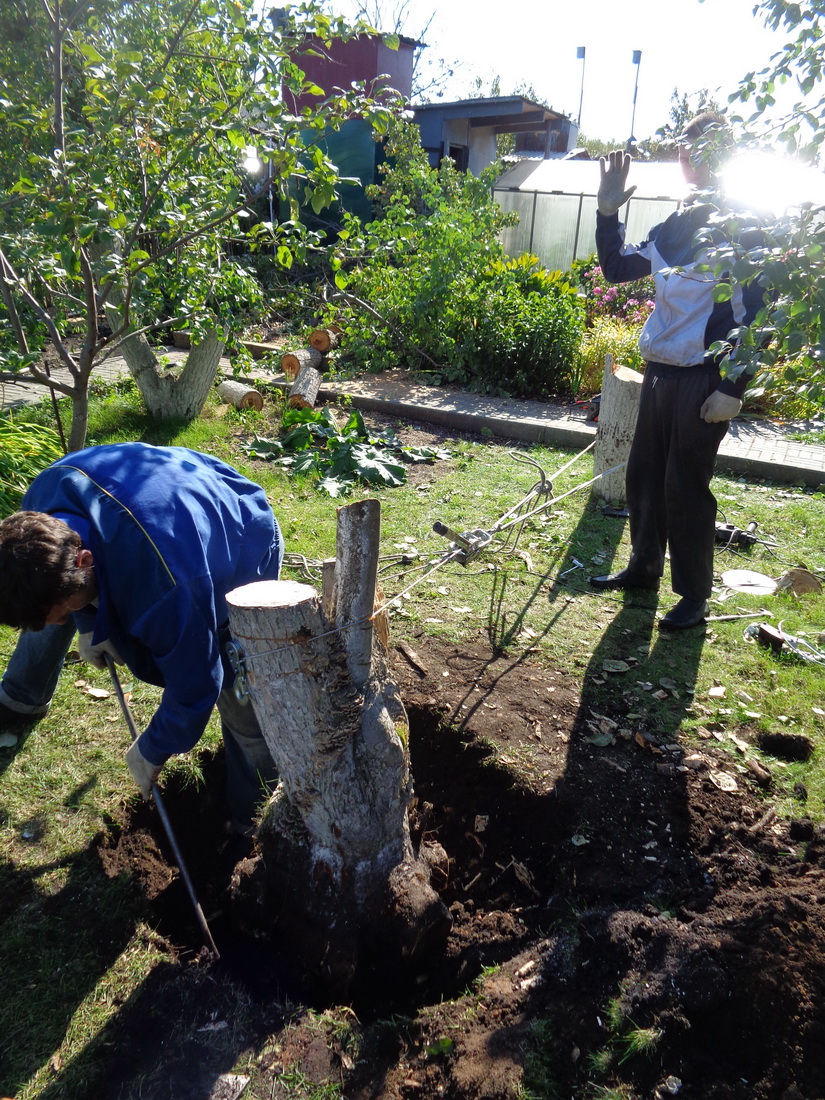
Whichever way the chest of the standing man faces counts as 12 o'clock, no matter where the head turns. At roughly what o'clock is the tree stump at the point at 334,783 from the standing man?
The tree stump is roughly at 11 o'clock from the standing man.

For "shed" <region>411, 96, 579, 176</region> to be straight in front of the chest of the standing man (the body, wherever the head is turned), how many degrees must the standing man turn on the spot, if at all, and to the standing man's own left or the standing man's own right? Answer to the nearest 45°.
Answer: approximately 135° to the standing man's own right

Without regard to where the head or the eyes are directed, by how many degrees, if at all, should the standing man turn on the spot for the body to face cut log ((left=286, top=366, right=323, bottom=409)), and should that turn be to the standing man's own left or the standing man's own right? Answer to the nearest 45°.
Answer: approximately 90° to the standing man's own right

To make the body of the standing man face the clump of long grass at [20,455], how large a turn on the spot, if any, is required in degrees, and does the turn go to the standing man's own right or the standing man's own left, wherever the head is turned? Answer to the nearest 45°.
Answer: approximately 45° to the standing man's own right

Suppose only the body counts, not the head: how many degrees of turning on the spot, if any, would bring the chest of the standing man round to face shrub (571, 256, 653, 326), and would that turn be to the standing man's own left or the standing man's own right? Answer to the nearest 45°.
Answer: approximately 135° to the standing man's own right

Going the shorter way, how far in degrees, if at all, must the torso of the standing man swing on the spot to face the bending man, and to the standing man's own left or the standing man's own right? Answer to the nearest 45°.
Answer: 0° — they already face them

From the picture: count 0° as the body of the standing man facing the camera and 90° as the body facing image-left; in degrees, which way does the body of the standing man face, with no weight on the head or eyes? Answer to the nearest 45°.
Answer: approximately 45°

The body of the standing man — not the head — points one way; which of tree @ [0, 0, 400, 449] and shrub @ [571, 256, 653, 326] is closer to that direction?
the tree

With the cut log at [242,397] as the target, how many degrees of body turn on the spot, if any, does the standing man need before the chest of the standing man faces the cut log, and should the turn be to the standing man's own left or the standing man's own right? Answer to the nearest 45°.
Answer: approximately 90° to the standing man's own right
